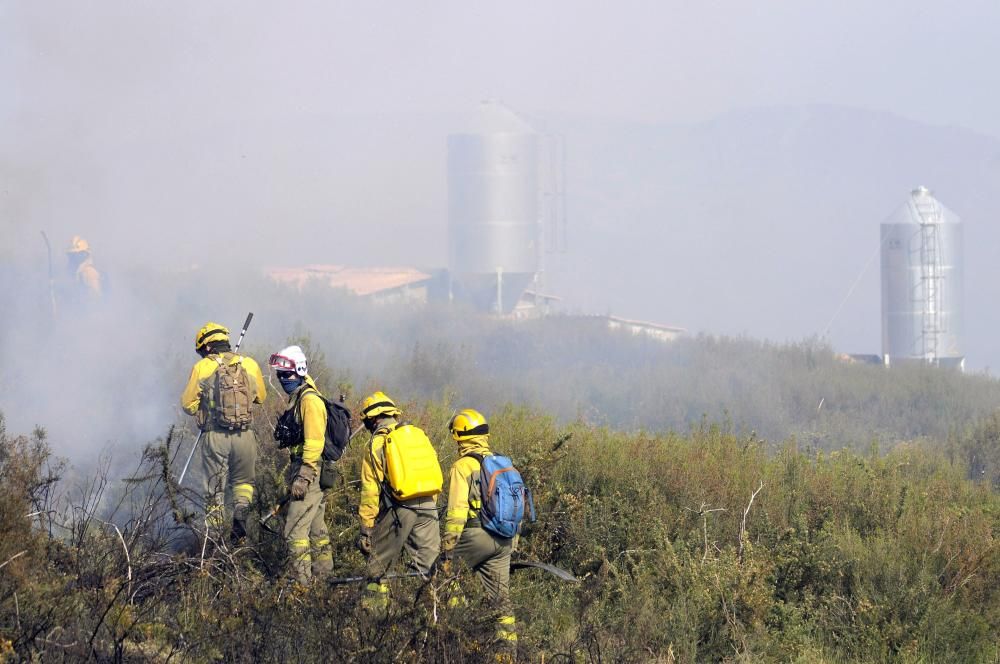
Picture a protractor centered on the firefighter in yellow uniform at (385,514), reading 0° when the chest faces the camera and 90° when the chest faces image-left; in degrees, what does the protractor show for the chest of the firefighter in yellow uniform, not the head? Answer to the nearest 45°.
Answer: approximately 135°

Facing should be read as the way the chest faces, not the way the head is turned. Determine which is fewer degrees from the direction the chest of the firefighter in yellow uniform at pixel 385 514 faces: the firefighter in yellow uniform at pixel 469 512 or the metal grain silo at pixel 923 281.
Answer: the metal grain silo

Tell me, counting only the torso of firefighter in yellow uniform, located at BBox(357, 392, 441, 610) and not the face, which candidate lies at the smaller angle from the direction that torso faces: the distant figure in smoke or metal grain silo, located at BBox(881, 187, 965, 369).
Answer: the distant figure in smoke

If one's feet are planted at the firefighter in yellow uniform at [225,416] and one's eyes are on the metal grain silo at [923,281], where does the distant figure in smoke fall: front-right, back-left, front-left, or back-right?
front-left

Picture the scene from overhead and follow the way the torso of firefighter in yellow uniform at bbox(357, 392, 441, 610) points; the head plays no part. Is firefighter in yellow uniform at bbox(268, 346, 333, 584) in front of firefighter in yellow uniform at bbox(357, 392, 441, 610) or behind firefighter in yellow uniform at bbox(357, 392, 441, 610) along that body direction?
in front

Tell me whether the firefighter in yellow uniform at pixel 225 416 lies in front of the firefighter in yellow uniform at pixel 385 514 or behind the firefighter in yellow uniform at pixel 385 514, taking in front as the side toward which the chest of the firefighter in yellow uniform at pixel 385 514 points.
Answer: in front

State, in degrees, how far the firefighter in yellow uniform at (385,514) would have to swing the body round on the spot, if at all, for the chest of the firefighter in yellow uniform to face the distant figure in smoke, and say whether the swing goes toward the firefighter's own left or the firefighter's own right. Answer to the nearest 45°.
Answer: approximately 45° to the firefighter's own right

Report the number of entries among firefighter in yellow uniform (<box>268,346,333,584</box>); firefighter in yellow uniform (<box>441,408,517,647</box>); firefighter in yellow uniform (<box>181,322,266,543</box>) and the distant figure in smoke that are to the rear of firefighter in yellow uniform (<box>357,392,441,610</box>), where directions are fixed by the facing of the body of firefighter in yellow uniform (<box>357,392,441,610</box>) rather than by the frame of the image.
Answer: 1

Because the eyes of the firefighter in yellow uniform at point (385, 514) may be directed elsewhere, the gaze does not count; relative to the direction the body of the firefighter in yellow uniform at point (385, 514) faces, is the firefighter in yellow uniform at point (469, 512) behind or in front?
behind
